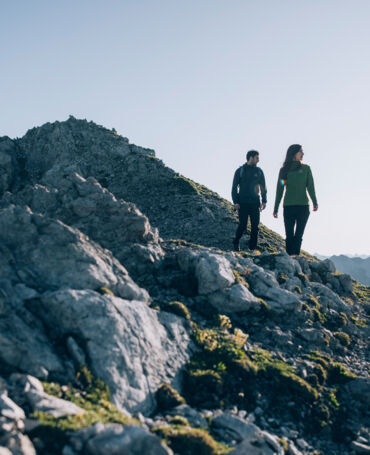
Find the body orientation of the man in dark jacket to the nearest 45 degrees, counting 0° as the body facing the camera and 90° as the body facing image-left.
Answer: approximately 315°

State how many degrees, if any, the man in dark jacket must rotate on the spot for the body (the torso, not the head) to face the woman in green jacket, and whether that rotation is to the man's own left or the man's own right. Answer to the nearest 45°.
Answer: approximately 45° to the man's own left

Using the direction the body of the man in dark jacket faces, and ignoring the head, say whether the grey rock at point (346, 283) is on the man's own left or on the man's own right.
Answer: on the man's own left
